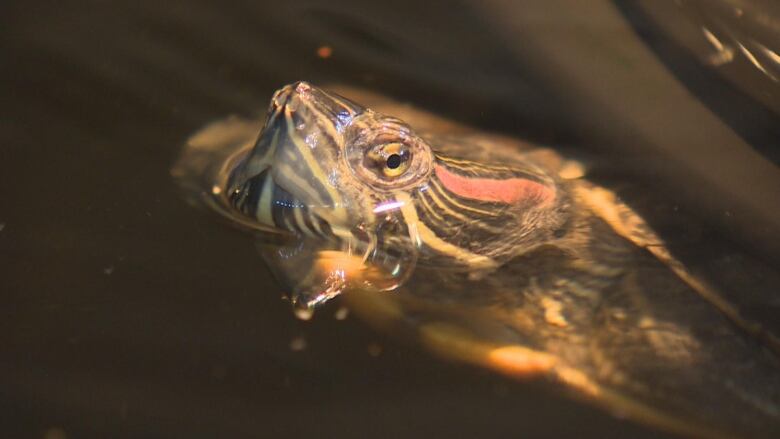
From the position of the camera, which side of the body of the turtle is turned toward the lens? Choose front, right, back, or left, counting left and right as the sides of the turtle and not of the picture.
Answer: left
